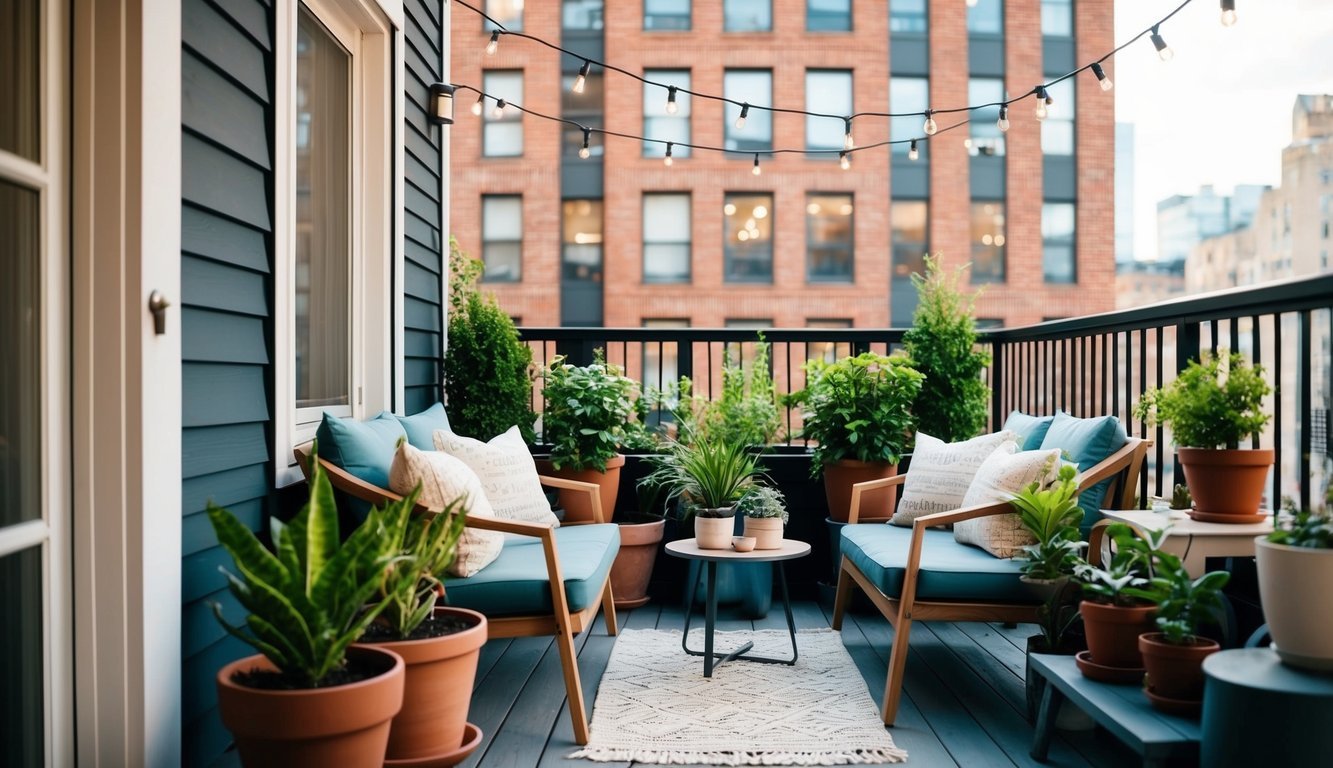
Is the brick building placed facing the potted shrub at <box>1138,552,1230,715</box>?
yes

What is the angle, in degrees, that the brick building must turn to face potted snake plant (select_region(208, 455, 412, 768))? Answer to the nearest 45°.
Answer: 0° — it already faces it

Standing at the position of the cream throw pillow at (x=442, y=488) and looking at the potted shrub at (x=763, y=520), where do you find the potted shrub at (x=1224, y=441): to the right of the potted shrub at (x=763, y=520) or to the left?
right

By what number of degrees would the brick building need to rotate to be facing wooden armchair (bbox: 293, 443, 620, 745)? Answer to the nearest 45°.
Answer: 0° — it already faces it

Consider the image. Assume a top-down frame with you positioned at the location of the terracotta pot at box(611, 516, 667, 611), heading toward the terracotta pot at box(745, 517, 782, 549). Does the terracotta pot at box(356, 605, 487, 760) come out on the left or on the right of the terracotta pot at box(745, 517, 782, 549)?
right

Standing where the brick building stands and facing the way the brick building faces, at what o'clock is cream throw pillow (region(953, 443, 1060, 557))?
The cream throw pillow is roughly at 12 o'clock from the brick building.

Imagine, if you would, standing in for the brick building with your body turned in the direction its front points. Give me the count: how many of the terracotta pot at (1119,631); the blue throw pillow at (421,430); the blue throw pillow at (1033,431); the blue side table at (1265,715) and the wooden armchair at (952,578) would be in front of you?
5

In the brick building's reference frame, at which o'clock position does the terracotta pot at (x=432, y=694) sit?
The terracotta pot is roughly at 12 o'clock from the brick building.

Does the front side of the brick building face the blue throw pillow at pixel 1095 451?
yes

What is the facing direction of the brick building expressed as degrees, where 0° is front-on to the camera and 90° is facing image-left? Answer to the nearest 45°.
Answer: approximately 0°

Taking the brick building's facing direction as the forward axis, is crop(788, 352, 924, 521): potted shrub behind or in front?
in front

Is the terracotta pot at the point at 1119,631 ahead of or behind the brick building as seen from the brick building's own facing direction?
ahead

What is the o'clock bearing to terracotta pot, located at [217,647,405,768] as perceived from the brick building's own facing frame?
The terracotta pot is roughly at 12 o'clock from the brick building.

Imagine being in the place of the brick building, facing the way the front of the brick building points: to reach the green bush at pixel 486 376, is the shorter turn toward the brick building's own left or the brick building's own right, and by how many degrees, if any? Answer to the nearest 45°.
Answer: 0° — it already faces it

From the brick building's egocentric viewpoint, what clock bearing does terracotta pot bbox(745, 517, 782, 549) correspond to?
The terracotta pot is roughly at 12 o'clock from the brick building.
